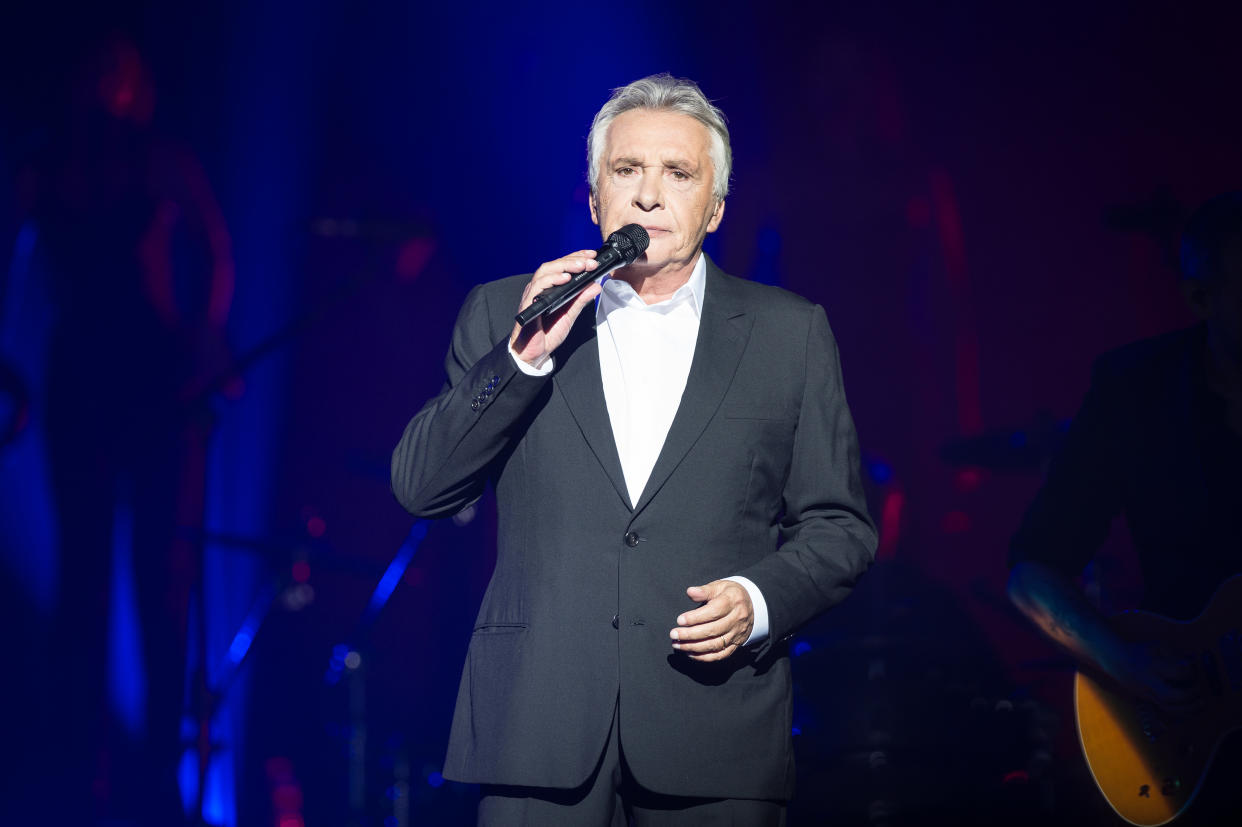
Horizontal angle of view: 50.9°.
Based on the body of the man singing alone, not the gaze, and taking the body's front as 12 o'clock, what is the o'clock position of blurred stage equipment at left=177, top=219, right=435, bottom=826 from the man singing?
The blurred stage equipment is roughly at 5 o'clock from the man singing.

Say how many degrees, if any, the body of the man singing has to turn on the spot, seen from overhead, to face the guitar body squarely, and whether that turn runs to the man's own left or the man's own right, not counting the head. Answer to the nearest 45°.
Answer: approximately 135° to the man's own left

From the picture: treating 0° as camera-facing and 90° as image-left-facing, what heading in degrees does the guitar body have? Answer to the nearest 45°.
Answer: approximately 0°

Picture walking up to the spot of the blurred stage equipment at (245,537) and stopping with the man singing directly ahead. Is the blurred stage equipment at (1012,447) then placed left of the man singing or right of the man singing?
left

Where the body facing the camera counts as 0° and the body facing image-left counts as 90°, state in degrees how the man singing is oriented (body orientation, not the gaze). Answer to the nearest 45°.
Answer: approximately 0°

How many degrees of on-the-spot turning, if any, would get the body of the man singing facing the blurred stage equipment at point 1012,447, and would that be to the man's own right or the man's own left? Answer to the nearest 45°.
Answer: approximately 135° to the man's own left

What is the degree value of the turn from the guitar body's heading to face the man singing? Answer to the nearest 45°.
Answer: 0° — it already faces them
